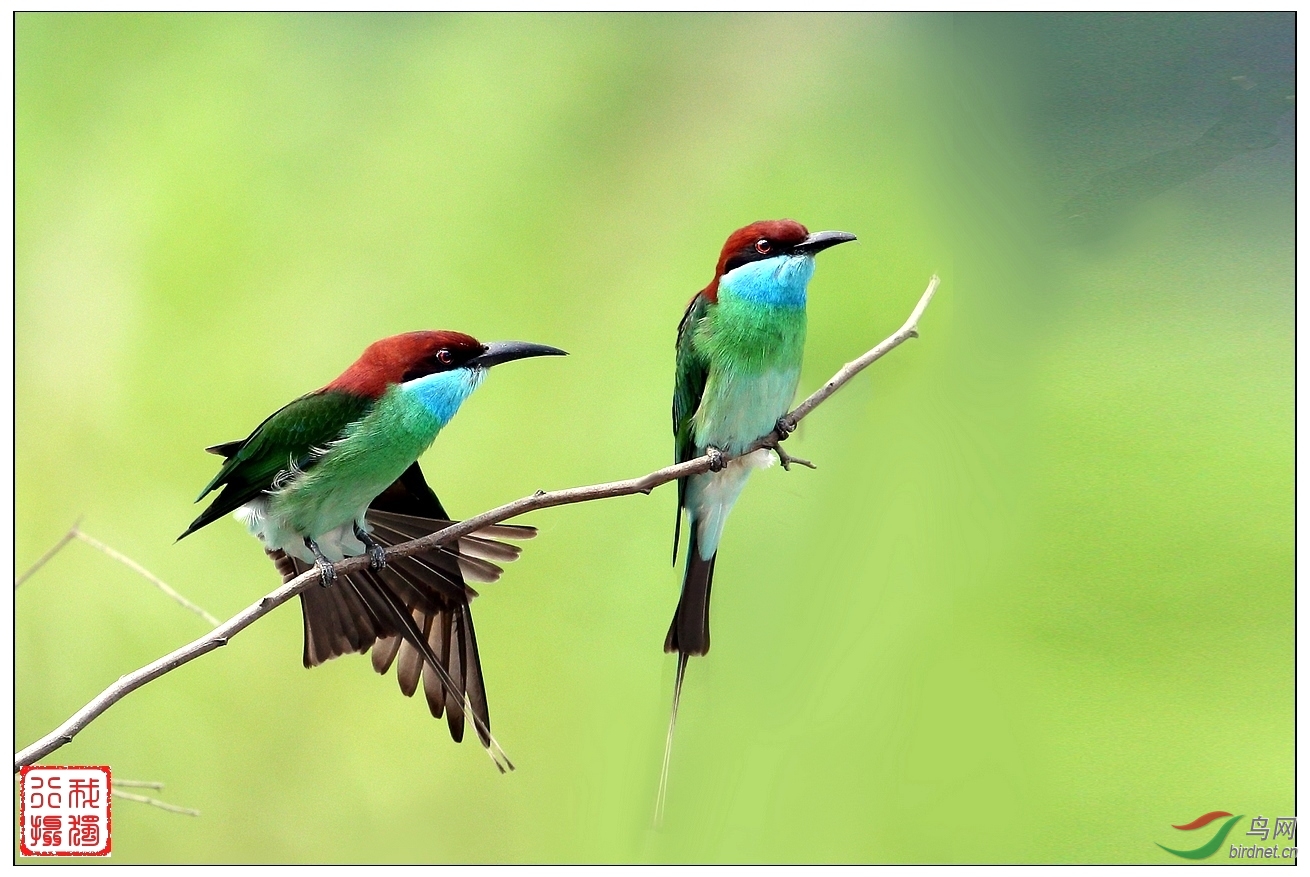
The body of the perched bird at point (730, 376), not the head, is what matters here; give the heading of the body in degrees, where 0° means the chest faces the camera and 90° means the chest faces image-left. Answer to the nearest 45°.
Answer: approximately 315°

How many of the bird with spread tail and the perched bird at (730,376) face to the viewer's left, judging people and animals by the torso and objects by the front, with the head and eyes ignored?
0

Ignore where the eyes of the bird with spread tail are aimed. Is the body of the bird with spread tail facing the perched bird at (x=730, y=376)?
yes

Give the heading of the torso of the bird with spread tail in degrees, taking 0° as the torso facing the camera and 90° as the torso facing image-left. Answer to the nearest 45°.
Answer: approximately 270°

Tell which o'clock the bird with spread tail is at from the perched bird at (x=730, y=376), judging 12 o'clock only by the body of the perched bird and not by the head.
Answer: The bird with spread tail is roughly at 4 o'clock from the perched bird.
